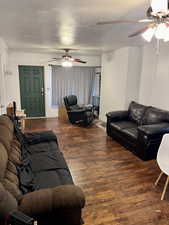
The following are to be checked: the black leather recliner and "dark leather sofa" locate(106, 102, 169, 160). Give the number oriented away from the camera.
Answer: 0

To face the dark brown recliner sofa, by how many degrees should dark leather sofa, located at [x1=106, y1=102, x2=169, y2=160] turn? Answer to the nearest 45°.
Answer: approximately 45° to its left

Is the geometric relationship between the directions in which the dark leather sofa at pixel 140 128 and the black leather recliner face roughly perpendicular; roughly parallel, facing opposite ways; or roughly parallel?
roughly perpendicular

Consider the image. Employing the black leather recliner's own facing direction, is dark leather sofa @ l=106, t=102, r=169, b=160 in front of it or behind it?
in front

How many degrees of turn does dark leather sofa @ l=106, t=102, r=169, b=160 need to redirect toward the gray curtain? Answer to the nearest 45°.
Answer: approximately 90° to its right

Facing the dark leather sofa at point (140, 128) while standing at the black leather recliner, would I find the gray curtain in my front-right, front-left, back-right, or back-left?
back-left

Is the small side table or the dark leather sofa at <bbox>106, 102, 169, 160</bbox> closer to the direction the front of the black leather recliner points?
the dark leather sofa

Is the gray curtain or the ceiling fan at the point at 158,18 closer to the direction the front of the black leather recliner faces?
the ceiling fan

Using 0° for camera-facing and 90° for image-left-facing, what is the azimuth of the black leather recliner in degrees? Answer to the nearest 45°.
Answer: approximately 315°

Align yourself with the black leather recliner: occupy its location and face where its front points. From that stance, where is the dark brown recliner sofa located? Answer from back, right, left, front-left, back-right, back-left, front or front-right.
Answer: front-right

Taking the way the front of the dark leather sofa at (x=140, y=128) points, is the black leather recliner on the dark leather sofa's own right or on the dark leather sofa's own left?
on the dark leather sofa's own right

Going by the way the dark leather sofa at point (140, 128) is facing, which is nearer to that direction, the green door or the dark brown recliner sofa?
the dark brown recliner sofa

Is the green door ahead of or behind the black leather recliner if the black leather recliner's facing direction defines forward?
behind

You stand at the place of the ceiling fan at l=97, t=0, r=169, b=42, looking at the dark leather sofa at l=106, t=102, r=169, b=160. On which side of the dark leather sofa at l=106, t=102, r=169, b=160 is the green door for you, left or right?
left

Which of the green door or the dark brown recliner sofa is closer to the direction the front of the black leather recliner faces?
the dark brown recliner sofa

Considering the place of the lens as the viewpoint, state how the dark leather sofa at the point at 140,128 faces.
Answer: facing the viewer and to the left of the viewer
